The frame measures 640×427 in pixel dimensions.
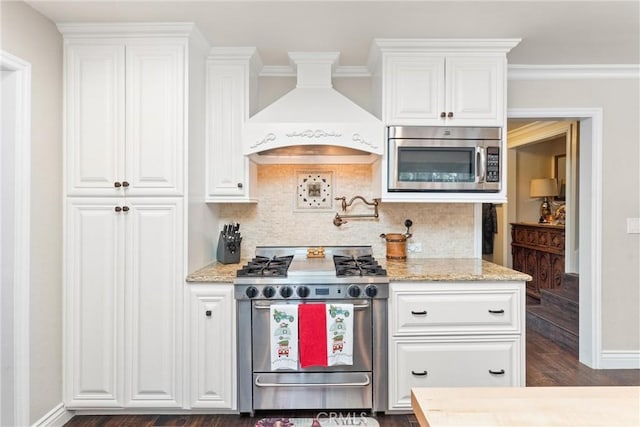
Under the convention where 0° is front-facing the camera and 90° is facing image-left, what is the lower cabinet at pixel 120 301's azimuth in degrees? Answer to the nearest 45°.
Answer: approximately 0°

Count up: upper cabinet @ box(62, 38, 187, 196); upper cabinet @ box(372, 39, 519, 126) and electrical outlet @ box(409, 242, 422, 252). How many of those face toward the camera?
3

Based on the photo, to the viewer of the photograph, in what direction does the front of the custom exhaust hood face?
facing the viewer

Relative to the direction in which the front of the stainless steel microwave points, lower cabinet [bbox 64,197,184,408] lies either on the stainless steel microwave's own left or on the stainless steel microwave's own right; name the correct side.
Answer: on the stainless steel microwave's own right

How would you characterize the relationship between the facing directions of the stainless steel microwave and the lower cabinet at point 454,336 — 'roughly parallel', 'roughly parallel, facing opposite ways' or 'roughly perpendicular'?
roughly parallel

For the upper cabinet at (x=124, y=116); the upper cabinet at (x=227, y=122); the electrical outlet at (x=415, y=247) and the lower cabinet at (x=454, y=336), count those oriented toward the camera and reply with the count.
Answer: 4

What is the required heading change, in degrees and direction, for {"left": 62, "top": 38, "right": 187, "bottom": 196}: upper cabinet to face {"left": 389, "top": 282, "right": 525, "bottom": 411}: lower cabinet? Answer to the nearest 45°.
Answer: approximately 45° to its left

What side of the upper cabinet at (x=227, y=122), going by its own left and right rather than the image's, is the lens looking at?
front

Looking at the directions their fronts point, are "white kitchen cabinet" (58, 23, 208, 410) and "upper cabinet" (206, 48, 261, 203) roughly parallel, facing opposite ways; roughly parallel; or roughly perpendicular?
roughly parallel

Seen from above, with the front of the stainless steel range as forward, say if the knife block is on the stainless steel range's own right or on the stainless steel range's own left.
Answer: on the stainless steel range's own right

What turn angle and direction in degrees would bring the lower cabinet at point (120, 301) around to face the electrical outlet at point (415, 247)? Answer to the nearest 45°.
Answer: approximately 90° to its left

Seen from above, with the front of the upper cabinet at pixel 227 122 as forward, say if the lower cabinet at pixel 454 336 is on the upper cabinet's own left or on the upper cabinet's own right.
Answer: on the upper cabinet's own left

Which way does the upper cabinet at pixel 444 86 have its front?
toward the camera
